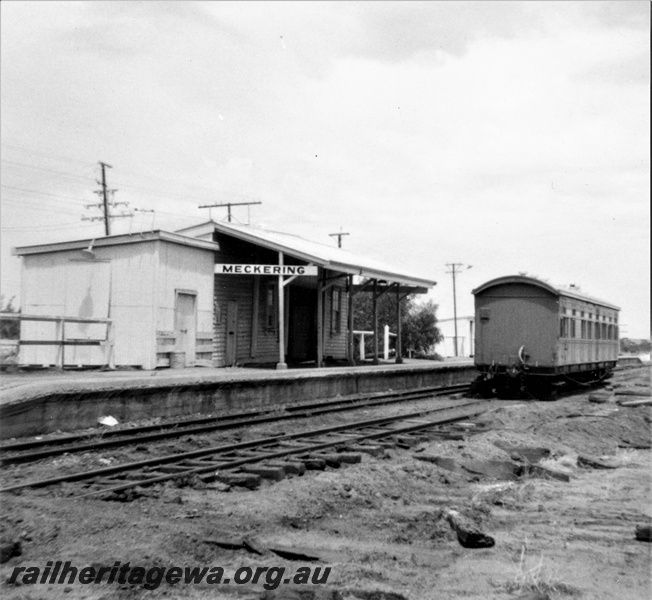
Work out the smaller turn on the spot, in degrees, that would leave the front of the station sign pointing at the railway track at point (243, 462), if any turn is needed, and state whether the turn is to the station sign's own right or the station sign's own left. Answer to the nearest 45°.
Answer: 0° — it already faces it

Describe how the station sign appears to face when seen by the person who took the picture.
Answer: facing the viewer

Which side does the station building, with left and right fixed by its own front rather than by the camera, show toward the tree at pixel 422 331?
left

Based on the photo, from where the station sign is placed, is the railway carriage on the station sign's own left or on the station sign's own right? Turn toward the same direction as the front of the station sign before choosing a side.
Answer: on the station sign's own left

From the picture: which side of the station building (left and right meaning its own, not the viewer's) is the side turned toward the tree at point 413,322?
left

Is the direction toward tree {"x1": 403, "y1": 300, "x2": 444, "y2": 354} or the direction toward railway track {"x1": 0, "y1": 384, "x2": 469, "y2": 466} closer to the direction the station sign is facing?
the railway track

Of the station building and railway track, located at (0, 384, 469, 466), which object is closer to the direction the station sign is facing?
the railway track

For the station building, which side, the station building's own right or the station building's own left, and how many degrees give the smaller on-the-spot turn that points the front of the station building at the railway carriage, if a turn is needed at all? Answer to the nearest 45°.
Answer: approximately 45° to the station building's own left

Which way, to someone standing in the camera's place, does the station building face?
facing the viewer and to the right of the viewer

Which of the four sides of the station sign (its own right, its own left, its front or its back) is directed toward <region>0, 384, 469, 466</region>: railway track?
front

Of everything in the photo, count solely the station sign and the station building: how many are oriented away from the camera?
0
